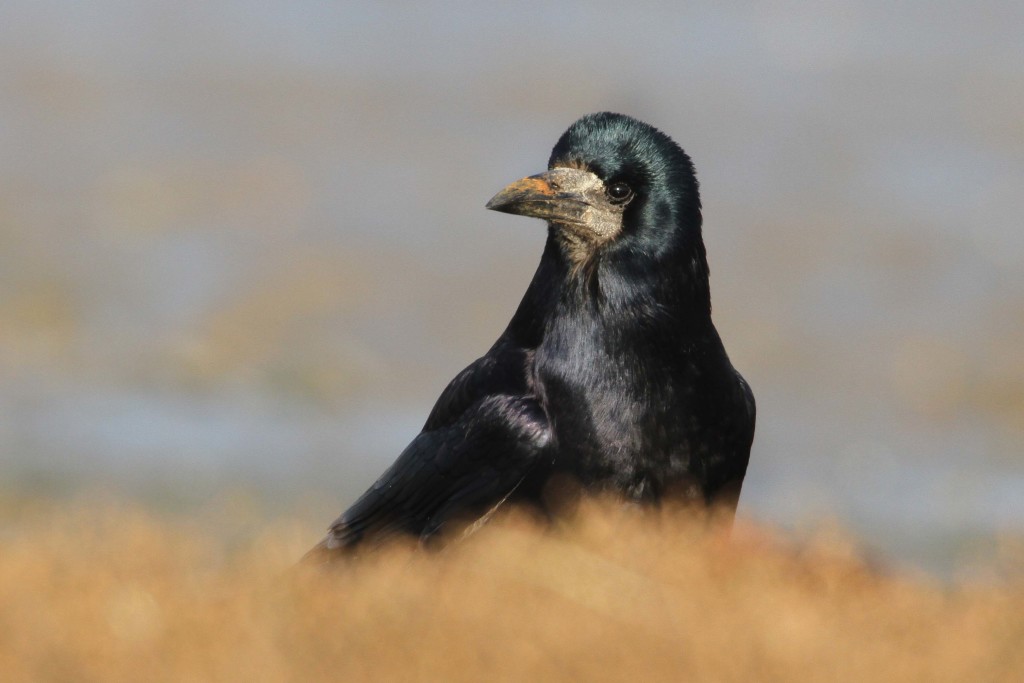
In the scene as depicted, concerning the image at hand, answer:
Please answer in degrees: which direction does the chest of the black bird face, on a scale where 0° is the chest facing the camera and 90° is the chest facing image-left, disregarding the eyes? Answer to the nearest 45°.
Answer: approximately 315°
